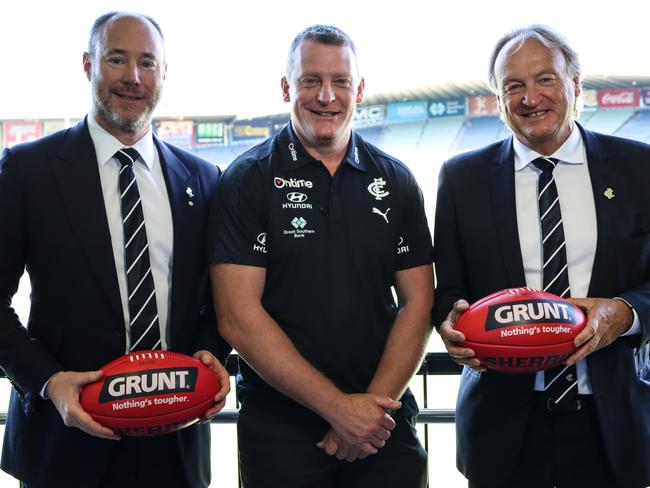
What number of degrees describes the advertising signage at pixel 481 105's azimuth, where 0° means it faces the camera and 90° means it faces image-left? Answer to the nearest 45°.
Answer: approximately 0°

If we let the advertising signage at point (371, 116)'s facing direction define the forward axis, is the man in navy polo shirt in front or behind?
in front

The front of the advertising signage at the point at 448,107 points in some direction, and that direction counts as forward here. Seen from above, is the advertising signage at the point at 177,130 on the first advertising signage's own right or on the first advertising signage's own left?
on the first advertising signage's own right

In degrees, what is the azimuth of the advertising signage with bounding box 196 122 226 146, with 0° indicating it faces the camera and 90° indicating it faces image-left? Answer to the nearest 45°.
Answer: approximately 0°

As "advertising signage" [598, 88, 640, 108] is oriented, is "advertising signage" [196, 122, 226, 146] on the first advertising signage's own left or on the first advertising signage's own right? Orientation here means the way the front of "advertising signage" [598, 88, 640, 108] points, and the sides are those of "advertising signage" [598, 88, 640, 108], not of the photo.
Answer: on the first advertising signage's own right
